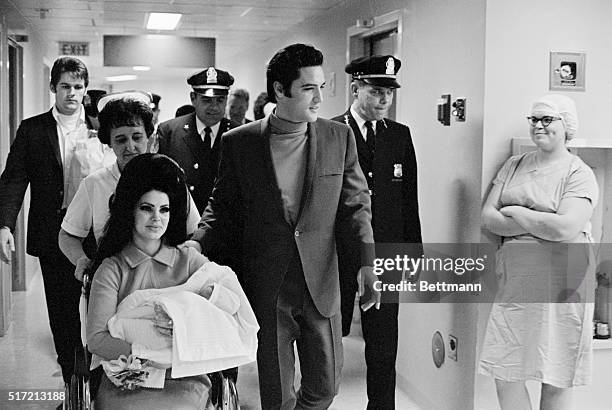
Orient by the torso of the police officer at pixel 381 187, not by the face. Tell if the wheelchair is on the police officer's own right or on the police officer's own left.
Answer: on the police officer's own right

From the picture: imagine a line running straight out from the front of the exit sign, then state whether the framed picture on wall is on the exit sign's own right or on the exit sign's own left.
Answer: on the exit sign's own left

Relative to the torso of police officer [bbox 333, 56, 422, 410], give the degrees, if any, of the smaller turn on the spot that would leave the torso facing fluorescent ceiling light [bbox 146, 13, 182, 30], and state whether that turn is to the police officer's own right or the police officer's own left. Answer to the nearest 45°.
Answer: approximately 90° to the police officer's own right

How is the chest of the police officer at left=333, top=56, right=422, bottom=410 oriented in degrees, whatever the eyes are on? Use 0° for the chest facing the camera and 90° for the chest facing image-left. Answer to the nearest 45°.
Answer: approximately 0°

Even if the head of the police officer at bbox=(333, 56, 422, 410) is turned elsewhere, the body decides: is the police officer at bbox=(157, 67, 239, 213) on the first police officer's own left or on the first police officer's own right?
on the first police officer's own right

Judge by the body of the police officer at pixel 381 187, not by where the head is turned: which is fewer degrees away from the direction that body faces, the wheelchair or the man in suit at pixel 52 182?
the wheelchair

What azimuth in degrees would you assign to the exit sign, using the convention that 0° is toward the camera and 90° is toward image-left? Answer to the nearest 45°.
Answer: approximately 0°
